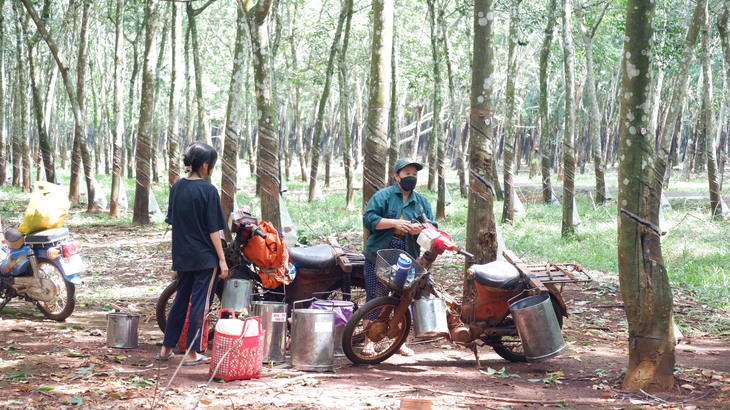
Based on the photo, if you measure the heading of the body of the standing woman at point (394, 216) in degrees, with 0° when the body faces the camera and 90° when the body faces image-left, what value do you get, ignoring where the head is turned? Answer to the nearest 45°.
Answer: approximately 315°

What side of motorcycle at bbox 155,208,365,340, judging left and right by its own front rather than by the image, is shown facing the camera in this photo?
left

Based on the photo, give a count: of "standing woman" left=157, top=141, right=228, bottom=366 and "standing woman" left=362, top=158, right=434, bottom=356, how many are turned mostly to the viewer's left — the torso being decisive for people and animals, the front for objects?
0

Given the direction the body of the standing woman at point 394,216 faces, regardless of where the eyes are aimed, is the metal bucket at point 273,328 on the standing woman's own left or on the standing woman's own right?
on the standing woman's own right

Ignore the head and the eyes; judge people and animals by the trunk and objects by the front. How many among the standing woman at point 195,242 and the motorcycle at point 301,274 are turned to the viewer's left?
1

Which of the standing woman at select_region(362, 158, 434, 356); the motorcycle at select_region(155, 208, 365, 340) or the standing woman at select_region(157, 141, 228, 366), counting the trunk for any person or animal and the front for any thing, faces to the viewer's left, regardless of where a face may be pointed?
the motorcycle

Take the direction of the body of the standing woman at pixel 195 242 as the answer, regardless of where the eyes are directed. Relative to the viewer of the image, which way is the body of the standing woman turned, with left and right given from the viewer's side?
facing away from the viewer and to the right of the viewer

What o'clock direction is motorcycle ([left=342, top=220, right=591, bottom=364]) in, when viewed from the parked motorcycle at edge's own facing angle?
The motorcycle is roughly at 6 o'clock from the parked motorcycle at edge.

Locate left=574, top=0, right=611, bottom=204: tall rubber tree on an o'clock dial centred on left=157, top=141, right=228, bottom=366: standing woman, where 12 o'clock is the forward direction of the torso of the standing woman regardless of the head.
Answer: The tall rubber tree is roughly at 12 o'clock from the standing woman.

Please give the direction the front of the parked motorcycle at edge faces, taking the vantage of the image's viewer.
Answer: facing away from the viewer and to the left of the viewer

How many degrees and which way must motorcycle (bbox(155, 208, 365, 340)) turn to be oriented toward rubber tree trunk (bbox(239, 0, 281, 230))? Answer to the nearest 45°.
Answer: approximately 90° to its right

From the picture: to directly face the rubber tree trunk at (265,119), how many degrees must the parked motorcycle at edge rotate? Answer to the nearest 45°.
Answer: approximately 90° to its right

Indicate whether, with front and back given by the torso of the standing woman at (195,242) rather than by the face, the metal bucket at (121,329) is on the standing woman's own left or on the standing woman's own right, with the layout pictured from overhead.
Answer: on the standing woman's own left

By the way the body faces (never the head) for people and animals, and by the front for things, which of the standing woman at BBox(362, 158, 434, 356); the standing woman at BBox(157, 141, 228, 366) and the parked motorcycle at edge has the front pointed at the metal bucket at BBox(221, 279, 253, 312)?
the standing woman at BBox(157, 141, 228, 366)
